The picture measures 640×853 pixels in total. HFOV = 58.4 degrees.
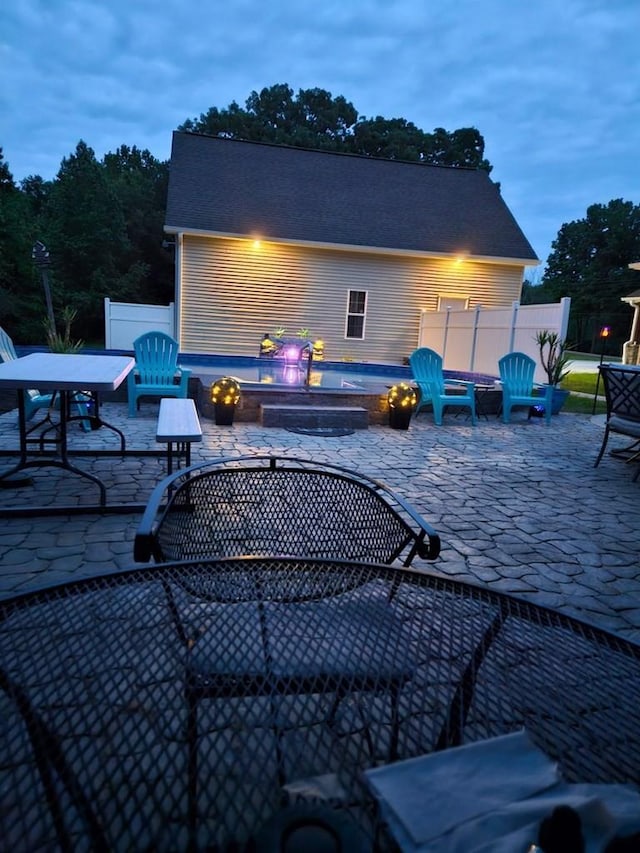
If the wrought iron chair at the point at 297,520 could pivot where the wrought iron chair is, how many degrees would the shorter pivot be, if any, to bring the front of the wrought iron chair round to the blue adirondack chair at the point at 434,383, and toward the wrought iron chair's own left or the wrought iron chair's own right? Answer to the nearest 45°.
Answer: approximately 180°

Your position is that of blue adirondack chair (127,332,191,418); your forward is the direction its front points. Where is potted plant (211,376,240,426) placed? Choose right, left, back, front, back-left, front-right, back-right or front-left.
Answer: front-left

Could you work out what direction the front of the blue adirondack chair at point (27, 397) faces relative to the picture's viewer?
facing the viewer and to the right of the viewer

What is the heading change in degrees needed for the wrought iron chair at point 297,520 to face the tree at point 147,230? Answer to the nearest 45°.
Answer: approximately 180°

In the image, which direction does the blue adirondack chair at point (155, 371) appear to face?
toward the camera

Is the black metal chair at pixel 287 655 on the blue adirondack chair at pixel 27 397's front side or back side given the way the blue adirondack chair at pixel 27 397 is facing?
on the front side

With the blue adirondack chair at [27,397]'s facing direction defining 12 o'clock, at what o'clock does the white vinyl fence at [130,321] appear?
The white vinyl fence is roughly at 8 o'clock from the blue adirondack chair.

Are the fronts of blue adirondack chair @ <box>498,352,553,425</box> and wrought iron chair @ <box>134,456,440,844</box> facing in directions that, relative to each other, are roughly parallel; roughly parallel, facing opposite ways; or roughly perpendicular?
roughly parallel

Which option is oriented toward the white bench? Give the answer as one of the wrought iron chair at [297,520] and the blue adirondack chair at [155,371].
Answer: the blue adirondack chair

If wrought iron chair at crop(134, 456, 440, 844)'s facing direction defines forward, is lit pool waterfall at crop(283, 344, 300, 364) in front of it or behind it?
behind

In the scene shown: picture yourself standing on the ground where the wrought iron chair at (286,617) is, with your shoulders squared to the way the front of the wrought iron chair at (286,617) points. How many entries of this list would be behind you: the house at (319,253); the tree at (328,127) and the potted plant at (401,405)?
3

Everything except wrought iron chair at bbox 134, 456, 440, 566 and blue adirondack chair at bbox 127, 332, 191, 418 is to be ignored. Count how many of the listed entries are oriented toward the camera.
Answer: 2

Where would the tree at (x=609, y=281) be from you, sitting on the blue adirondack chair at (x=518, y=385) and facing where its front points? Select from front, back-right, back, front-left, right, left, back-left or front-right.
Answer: back-left

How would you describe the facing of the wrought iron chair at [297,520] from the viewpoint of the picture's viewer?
facing the viewer

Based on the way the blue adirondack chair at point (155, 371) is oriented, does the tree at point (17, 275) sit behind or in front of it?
behind

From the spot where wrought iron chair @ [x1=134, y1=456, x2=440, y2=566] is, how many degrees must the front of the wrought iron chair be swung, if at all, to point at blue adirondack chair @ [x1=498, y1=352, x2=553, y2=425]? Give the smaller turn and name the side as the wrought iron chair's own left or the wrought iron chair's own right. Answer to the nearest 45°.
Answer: approximately 135° to the wrought iron chair's own left

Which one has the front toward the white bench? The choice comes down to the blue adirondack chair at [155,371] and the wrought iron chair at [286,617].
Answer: the blue adirondack chair

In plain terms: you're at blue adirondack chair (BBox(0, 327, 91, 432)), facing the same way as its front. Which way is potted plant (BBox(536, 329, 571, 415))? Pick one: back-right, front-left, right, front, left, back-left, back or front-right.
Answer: front-left
